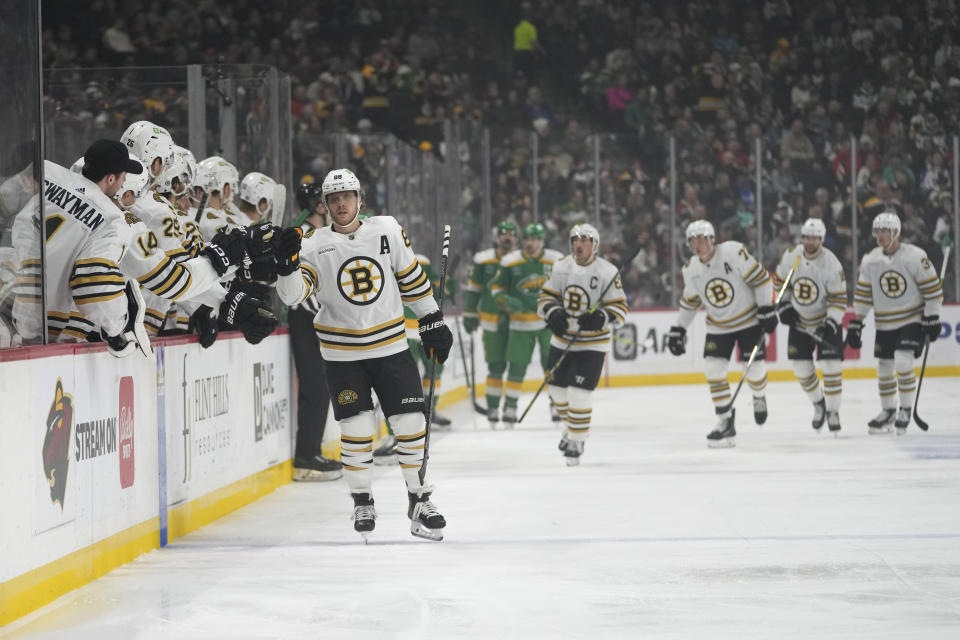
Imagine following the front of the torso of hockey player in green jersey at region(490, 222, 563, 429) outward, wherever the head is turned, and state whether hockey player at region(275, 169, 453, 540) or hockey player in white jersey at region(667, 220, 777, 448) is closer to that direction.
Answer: the hockey player

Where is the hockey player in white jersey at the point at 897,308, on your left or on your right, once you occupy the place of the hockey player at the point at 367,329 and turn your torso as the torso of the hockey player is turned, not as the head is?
on your left

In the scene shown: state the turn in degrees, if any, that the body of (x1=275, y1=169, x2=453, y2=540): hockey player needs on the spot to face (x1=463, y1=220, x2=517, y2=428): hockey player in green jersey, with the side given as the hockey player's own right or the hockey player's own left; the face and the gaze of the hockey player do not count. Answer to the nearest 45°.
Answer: approximately 180°

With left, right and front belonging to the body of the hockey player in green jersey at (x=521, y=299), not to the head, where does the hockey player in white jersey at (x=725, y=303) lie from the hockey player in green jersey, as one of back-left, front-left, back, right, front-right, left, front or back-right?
front-left

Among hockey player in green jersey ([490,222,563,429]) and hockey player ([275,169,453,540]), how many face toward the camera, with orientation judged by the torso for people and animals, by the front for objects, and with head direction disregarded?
2

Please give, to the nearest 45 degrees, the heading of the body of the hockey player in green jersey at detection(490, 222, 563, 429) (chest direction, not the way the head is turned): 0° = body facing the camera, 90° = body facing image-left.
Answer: approximately 0°
